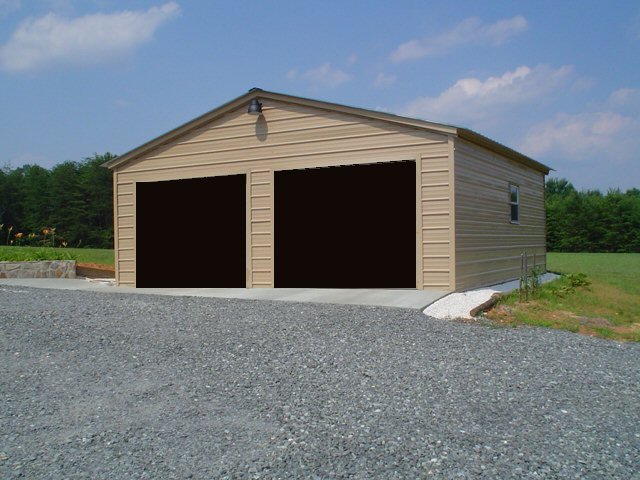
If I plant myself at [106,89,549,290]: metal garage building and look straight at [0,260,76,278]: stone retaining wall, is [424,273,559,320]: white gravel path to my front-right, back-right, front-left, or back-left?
back-left

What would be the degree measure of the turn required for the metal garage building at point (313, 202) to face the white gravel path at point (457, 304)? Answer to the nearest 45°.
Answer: approximately 90° to its left

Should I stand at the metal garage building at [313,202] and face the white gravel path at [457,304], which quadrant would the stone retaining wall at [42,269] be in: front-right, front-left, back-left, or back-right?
back-right

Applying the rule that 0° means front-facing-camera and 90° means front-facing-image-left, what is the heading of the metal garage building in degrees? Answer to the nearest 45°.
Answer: approximately 45°

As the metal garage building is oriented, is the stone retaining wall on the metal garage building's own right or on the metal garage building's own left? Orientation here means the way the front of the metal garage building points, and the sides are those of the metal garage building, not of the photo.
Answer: on the metal garage building's own right
